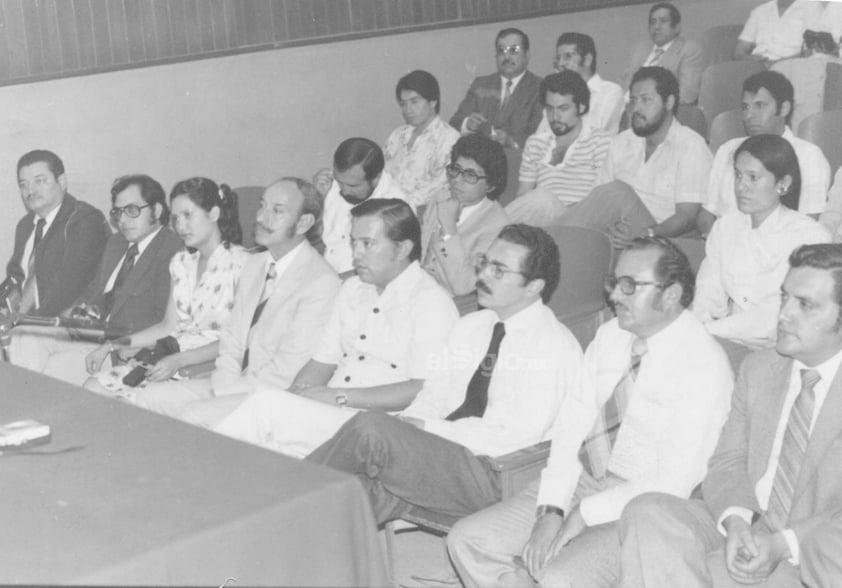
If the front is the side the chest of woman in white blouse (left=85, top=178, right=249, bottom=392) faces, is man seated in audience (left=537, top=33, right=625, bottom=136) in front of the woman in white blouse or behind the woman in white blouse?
behind

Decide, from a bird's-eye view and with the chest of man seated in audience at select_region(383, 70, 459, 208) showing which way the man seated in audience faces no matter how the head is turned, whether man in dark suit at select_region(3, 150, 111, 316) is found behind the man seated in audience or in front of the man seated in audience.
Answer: in front

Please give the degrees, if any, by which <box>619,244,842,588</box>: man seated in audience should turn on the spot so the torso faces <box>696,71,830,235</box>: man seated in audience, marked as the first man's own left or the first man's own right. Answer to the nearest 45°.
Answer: approximately 135° to the first man's own right

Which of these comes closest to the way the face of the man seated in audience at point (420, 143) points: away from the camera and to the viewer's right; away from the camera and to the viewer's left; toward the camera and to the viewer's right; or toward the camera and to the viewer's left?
toward the camera and to the viewer's left

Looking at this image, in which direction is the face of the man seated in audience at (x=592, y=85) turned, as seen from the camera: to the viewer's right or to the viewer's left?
to the viewer's left

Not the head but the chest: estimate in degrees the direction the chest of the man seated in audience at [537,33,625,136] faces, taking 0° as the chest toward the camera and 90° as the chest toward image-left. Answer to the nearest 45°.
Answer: approximately 45°

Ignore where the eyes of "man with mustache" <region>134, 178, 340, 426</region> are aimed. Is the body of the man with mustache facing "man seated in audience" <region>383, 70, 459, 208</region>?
no

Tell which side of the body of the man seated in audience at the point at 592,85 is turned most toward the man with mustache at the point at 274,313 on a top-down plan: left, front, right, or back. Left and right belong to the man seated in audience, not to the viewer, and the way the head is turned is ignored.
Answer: front

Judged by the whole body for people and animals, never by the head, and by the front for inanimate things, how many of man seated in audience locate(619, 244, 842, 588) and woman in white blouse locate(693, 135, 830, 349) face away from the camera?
0

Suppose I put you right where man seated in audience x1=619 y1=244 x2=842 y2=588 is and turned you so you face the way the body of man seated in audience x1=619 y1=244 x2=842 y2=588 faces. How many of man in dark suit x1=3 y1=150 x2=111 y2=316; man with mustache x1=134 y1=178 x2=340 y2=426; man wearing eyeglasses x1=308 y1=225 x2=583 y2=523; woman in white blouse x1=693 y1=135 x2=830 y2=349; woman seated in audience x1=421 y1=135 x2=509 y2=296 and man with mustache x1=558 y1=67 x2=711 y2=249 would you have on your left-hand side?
0

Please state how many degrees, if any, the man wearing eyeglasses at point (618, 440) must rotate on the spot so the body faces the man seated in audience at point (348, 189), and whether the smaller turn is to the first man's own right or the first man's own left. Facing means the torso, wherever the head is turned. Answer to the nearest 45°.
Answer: approximately 90° to the first man's own right

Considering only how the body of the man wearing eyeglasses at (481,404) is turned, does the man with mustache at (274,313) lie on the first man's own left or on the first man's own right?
on the first man's own right

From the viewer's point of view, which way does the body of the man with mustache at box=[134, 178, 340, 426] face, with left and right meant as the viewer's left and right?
facing the viewer and to the left of the viewer

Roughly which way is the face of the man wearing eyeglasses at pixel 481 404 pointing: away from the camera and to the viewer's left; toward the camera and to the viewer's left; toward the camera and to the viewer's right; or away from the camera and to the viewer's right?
toward the camera and to the viewer's left

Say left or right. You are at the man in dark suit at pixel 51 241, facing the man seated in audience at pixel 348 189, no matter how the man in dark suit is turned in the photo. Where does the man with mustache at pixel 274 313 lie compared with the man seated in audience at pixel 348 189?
right

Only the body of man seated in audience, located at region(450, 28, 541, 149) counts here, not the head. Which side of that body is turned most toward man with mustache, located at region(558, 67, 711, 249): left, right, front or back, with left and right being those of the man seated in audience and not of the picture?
left

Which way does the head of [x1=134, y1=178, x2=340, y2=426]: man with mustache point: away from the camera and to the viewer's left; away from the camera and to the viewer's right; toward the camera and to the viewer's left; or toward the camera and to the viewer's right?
toward the camera and to the viewer's left

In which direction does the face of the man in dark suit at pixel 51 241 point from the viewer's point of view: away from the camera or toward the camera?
toward the camera

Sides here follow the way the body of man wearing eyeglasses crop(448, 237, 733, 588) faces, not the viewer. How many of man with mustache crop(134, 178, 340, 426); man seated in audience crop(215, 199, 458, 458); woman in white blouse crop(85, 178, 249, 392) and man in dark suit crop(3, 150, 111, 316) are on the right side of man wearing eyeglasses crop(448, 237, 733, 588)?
4

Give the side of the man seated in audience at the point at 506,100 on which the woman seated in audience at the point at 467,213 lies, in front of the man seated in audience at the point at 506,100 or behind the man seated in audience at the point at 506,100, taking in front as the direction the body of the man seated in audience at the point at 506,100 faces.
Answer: in front
